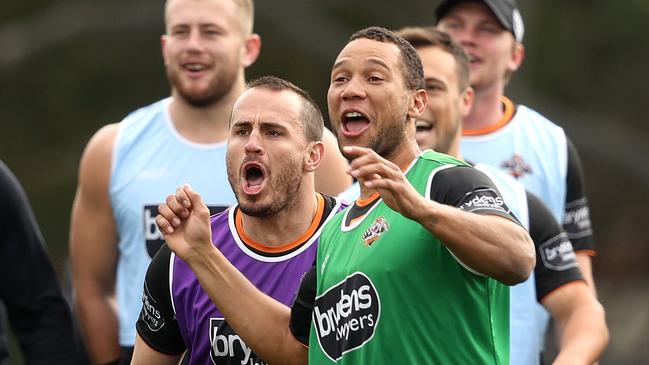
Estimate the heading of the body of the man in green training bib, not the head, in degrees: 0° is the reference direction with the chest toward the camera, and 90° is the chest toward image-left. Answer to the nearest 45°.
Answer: approximately 45°

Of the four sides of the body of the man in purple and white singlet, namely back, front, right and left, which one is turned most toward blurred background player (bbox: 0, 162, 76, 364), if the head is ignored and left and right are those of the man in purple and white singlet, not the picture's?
right

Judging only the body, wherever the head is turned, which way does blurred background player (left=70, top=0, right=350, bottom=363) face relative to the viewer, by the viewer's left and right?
facing the viewer

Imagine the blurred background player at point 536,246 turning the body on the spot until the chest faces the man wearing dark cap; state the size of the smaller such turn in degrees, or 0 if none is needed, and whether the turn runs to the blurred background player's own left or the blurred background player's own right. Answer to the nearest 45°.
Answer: approximately 135° to the blurred background player's own right

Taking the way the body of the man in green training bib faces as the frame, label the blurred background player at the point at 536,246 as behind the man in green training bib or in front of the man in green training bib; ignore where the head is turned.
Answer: behind

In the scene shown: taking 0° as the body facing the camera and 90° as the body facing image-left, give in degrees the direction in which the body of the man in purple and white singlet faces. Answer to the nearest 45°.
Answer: approximately 45°

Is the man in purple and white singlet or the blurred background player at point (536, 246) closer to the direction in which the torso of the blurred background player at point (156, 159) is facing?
the man in purple and white singlet

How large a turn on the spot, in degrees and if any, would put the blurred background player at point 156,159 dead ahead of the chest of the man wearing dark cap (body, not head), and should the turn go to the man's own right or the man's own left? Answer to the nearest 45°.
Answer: approximately 45° to the man's own right

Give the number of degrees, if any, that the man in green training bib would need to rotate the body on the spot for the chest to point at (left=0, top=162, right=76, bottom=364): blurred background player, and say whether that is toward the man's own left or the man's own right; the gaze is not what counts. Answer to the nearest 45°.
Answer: approximately 90° to the man's own right

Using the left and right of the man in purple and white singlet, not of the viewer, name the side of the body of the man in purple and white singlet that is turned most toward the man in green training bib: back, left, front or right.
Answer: left
